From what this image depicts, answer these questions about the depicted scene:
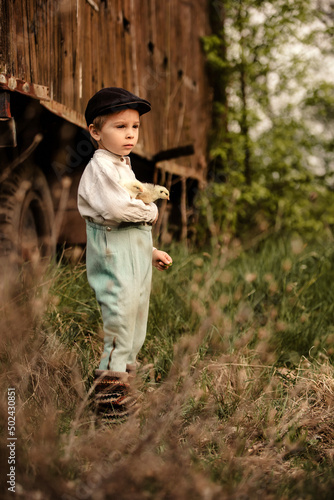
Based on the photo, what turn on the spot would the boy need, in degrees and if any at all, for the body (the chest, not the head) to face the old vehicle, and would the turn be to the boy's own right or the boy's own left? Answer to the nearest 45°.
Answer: approximately 135° to the boy's own left

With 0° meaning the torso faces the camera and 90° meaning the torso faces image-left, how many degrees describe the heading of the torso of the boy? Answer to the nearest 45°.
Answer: approximately 315°

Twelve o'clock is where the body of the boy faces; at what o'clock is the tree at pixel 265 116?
The tree is roughly at 8 o'clock from the boy.
